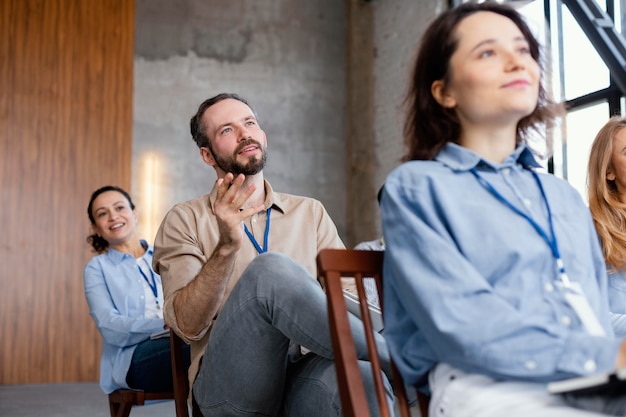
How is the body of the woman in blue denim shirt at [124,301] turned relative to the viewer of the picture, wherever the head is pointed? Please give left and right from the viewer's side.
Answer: facing the viewer and to the right of the viewer

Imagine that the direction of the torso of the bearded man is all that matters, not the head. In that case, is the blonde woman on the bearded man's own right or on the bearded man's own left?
on the bearded man's own left

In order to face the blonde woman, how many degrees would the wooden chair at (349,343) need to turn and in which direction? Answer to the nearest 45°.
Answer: approximately 90° to its left

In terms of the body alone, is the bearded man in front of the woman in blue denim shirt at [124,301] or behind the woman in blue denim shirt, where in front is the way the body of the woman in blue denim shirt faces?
in front

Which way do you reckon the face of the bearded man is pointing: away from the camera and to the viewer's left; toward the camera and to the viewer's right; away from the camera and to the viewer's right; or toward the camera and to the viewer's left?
toward the camera and to the viewer's right

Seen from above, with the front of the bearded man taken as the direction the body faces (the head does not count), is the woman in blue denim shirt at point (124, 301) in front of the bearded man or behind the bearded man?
behind

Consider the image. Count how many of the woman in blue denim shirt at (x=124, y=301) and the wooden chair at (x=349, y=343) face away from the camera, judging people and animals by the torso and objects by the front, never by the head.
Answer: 0
